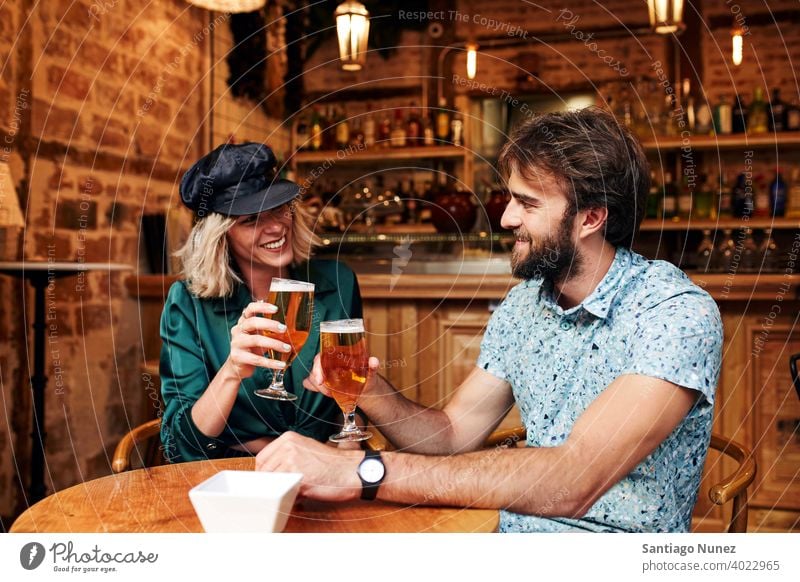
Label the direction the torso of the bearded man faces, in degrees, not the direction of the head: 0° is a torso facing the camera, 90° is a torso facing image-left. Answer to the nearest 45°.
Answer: approximately 45°

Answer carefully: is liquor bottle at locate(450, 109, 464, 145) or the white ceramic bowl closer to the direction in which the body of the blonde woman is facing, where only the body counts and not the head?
the white ceramic bowl

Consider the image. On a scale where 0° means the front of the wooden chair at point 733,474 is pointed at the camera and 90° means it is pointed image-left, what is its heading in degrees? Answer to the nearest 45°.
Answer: approximately 45°

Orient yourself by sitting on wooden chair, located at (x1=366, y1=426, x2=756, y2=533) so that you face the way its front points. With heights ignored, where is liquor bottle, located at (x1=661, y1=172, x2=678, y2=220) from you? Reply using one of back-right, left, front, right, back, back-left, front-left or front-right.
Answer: back-right

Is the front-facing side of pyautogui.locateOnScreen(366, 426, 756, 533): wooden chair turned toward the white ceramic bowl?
yes

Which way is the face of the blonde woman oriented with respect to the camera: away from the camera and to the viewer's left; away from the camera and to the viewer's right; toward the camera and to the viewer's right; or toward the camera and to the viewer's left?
toward the camera and to the viewer's right

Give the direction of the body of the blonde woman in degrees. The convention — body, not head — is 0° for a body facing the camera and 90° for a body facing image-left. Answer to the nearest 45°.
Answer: approximately 315°

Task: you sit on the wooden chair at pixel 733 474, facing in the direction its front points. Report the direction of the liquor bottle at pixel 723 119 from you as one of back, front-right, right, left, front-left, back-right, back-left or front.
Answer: back-right

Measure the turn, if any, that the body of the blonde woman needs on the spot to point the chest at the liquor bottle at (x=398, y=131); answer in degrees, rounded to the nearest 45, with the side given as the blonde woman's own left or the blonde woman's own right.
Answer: approximately 135° to the blonde woman's own left
